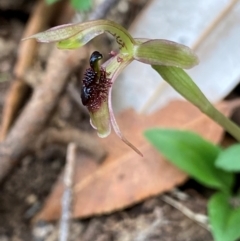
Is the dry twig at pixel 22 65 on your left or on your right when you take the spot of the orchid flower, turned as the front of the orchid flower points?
on your right
